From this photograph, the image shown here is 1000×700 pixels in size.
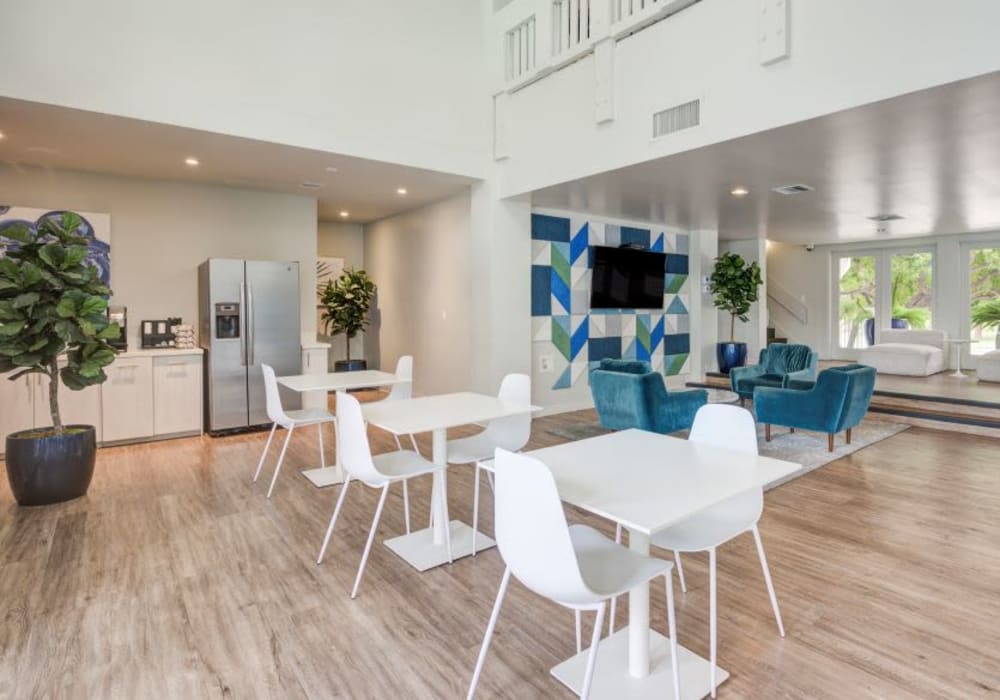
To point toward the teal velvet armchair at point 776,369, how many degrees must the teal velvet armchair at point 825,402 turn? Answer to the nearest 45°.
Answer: approximately 45° to its right

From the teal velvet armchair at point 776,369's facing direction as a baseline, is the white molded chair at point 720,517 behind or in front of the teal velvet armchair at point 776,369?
in front

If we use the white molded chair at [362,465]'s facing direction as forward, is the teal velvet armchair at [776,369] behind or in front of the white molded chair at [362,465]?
in front

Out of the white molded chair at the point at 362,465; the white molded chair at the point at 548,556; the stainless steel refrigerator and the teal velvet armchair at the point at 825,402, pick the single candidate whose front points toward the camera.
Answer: the stainless steel refrigerator

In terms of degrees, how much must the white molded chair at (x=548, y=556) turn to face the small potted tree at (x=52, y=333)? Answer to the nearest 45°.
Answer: approximately 90° to its left

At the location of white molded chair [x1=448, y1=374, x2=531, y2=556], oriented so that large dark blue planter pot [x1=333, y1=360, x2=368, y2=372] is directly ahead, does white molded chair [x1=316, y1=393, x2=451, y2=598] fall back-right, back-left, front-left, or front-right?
back-left

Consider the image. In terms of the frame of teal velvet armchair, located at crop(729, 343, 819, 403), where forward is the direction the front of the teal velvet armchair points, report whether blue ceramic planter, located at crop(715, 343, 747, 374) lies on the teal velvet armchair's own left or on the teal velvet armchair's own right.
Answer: on the teal velvet armchair's own right

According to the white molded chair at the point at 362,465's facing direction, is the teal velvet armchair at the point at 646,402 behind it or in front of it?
in front

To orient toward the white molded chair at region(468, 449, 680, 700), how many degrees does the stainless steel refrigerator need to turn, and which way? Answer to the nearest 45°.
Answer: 0° — it already faces it
